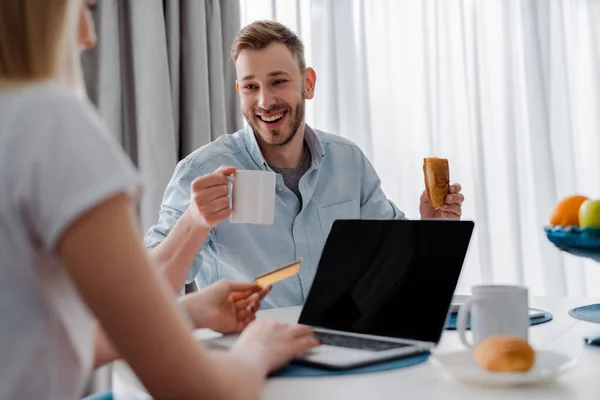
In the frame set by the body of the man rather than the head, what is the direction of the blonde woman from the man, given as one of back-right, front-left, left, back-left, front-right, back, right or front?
front

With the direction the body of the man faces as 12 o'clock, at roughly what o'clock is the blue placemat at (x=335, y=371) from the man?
The blue placemat is roughly at 12 o'clock from the man.

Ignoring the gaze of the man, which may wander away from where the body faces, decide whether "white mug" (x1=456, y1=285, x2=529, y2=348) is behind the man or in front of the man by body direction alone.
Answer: in front

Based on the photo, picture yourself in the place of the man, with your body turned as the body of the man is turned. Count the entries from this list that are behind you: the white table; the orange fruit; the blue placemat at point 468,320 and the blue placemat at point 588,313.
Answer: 0

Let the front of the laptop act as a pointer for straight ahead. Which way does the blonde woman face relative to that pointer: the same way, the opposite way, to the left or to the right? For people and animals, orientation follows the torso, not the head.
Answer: the opposite way

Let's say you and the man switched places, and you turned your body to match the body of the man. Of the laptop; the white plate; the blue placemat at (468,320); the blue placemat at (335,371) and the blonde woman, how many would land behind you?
0

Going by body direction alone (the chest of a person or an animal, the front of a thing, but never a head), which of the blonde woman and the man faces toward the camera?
the man

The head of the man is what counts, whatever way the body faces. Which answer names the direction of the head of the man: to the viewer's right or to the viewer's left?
to the viewer's left

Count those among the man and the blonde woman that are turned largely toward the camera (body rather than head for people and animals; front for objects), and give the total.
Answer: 1

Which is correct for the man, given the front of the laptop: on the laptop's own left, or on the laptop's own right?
on the laptop's own right

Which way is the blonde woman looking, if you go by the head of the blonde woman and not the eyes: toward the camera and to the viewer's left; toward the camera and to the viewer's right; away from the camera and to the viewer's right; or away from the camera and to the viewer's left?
away from the camera and to the viewer's right

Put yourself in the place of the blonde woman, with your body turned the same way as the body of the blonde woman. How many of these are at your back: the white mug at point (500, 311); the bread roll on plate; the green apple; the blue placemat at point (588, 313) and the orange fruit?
0

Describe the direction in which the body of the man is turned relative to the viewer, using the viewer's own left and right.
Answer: facing the viewer

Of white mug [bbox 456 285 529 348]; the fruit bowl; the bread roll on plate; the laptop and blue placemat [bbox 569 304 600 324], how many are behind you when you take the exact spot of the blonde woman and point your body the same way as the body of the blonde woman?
0

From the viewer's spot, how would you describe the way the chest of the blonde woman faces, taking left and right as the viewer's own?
facing away from the viewer and to the right of the viewer
